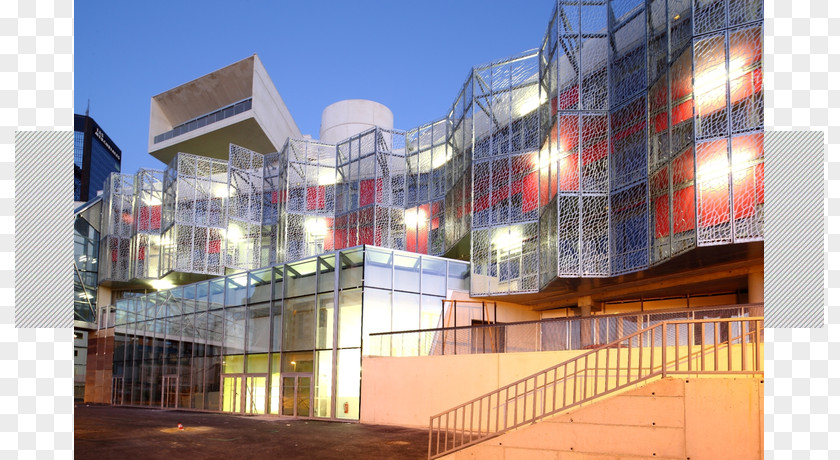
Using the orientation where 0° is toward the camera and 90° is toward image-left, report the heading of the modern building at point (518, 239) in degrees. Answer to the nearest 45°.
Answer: approximately 45°
